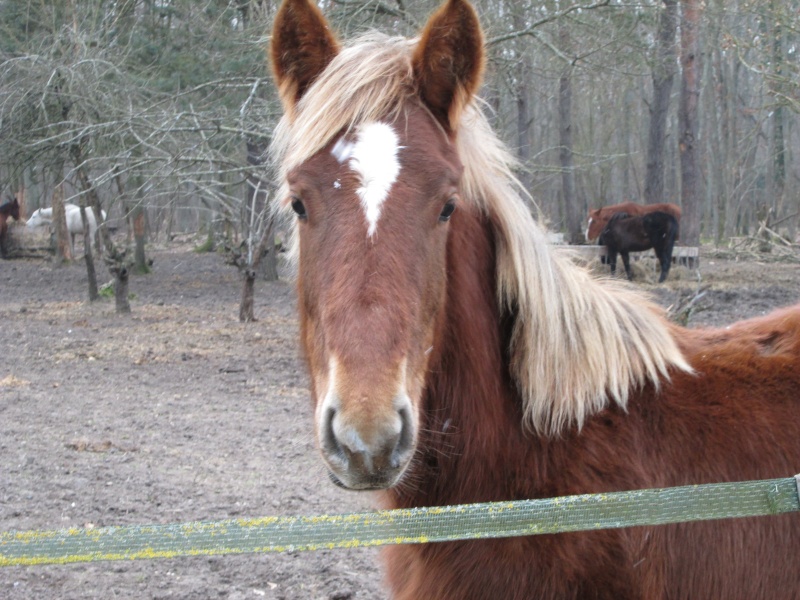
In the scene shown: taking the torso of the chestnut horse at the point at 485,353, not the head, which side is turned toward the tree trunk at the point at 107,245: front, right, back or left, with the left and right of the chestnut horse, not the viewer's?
right

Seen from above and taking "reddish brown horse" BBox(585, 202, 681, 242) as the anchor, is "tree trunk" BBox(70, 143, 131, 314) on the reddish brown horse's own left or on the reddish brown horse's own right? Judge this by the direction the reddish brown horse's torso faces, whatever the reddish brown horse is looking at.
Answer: on the reddish brown horse's own left

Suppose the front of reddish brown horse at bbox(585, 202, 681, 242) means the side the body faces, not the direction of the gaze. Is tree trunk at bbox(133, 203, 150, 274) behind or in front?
in front

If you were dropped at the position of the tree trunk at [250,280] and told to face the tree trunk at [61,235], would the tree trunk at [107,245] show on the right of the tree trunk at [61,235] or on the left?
left

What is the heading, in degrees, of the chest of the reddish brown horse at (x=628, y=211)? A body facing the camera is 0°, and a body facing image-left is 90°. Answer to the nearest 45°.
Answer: approximately 90°

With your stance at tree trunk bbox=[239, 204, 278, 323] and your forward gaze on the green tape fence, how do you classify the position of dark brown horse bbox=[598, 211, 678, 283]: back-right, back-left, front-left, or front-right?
back-left

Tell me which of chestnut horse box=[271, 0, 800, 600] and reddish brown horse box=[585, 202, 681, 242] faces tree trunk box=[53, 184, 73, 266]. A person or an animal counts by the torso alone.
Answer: the reddish brown horse
